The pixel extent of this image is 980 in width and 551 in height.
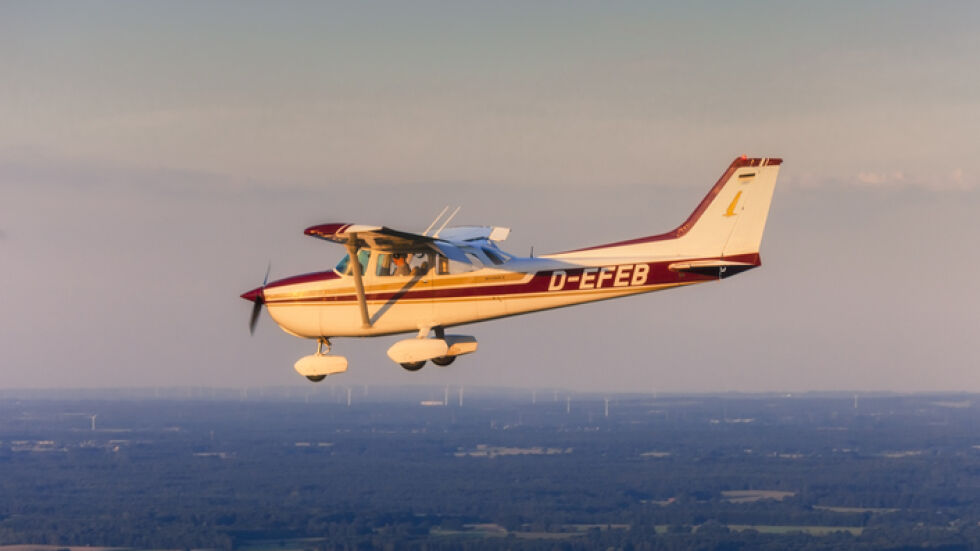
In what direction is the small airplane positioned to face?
to the viewer's left
